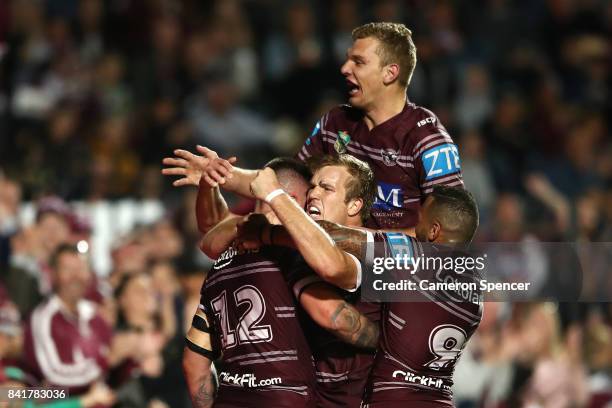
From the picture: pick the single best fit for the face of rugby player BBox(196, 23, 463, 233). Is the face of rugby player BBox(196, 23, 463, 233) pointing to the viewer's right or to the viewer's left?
to the viewer's left

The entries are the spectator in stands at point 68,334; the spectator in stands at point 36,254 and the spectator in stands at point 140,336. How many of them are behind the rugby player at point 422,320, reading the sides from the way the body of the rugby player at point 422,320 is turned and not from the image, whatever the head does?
0

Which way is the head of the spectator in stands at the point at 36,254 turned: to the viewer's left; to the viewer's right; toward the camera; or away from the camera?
toward the camera

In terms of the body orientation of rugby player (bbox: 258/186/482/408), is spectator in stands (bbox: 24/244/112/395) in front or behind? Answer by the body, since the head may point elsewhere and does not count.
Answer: in front

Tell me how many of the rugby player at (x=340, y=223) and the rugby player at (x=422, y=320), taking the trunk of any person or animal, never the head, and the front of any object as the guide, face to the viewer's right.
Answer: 0

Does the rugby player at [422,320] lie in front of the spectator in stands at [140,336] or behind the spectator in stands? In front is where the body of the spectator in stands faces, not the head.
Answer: in front

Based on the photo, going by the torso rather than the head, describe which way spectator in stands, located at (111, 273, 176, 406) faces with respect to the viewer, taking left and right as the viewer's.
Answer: facing the viewer and to the right of the viewer

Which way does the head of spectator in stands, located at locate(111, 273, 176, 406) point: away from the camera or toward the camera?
toward the camera

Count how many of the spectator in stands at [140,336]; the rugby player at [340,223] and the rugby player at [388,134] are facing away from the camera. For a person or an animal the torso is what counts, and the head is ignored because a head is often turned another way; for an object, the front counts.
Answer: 0

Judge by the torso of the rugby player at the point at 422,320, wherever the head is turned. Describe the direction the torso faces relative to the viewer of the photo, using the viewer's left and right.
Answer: facing away from the viewer and to the left of the viewer

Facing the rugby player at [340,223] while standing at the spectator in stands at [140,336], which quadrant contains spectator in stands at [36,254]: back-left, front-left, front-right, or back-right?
back-right

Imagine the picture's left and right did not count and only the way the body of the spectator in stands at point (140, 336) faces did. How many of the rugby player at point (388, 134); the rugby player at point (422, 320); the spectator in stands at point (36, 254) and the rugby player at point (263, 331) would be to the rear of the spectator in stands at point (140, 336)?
1

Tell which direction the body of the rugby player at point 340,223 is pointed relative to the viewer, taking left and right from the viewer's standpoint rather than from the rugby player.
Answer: facing the viewer and to the left of the viewer

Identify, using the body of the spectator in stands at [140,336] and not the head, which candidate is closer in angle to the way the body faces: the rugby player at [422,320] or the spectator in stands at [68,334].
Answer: the rugby player

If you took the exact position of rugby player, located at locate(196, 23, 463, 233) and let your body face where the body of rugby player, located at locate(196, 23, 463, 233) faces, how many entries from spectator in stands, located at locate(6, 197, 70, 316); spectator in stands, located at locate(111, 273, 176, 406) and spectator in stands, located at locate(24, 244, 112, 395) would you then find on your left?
0
